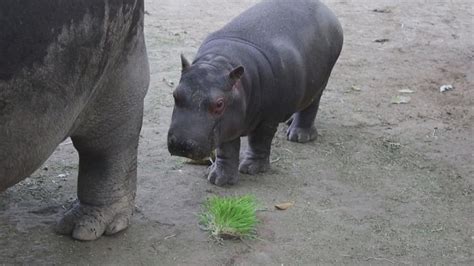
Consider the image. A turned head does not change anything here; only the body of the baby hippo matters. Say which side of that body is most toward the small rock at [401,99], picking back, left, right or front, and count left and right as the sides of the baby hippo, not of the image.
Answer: back

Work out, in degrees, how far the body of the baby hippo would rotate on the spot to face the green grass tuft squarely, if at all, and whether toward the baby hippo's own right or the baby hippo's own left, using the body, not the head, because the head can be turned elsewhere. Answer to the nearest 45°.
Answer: approximately 45° to the baby hippo's own left

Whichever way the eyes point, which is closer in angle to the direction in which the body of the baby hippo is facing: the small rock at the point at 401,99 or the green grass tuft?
the green grass tuft

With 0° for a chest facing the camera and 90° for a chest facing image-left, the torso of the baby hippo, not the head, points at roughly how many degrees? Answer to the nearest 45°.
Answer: approximately 45°

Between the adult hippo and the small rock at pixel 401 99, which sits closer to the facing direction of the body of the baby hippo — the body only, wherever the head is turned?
the adult hippo
